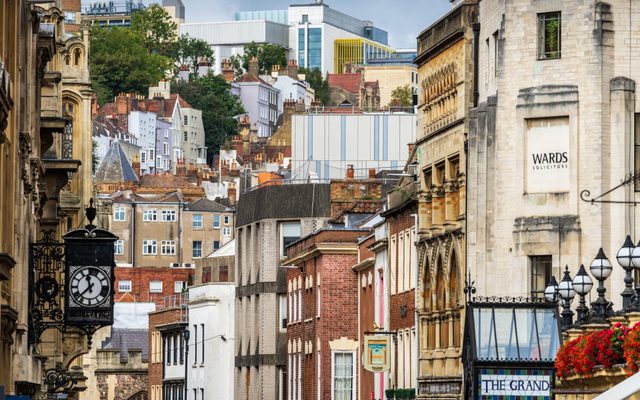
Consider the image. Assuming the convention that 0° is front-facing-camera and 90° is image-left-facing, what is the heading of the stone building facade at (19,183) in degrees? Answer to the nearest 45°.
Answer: approximately 270°

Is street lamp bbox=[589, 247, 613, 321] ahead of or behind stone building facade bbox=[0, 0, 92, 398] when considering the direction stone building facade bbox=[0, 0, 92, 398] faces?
ahead
